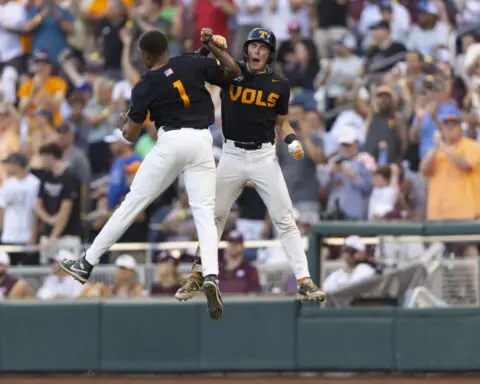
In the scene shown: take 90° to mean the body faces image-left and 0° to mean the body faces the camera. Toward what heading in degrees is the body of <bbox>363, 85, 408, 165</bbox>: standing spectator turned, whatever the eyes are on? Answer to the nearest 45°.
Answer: approximately 0°

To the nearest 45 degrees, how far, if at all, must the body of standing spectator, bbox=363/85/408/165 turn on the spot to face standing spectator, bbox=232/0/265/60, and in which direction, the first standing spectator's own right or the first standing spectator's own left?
approximately 135° to the first standing spectator's own right

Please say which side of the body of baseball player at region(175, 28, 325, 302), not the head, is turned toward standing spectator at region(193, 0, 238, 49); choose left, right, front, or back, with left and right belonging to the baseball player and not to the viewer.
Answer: back
